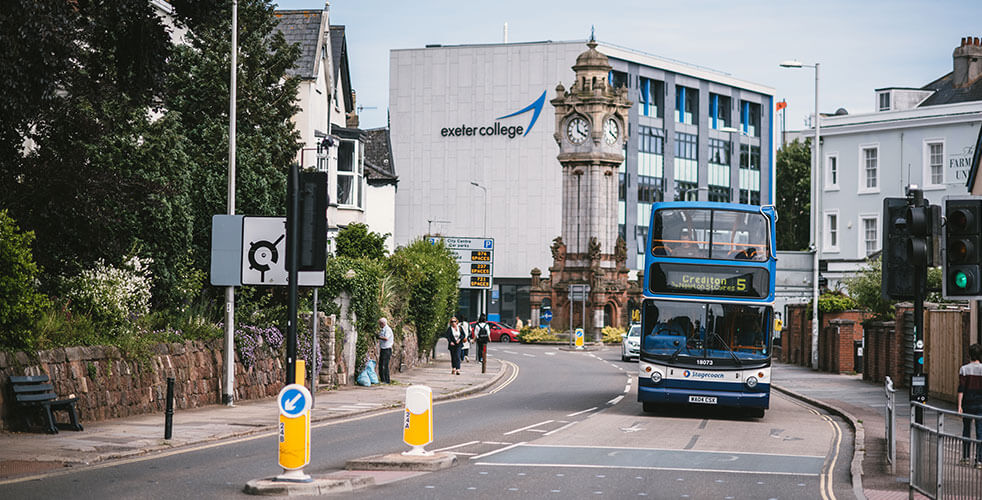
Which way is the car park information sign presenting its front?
toward the camera

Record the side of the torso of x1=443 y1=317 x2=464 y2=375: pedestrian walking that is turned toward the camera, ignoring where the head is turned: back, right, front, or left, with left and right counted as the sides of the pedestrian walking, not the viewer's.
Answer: front

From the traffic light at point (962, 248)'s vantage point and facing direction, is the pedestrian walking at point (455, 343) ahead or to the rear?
to the rear

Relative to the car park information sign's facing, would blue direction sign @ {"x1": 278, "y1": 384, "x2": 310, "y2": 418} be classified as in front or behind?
in front

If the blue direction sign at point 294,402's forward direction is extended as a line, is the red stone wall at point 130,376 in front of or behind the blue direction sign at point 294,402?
behind

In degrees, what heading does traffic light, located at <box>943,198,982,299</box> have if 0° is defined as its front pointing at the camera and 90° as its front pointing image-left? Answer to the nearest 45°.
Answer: approximately 0°

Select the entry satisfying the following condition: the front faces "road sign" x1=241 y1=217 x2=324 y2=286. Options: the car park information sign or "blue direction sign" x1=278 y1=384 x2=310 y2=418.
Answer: the car park information sign

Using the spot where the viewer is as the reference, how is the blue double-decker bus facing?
facing the viewer

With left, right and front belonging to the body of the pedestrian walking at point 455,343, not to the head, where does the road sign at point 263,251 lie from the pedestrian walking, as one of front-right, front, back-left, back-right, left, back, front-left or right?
front

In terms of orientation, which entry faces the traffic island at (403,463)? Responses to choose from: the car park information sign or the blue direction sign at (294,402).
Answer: the car park information sign

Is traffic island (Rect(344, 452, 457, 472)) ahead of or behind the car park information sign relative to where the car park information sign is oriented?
ahead

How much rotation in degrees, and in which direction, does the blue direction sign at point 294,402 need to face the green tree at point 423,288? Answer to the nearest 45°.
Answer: approximately 180°

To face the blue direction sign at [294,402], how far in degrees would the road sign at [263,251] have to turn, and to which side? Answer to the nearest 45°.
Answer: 0° — it already faces it
